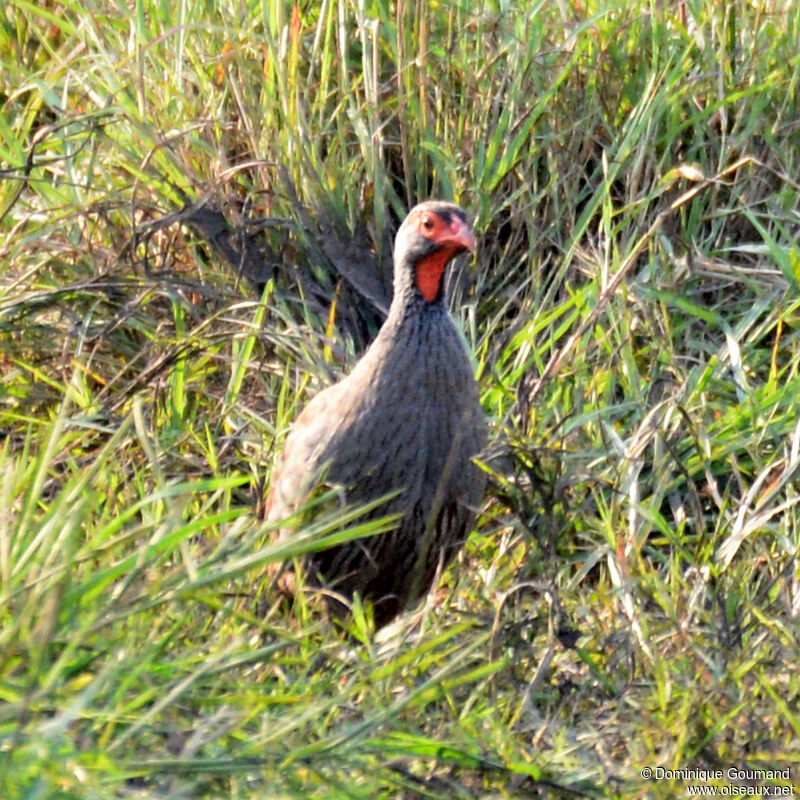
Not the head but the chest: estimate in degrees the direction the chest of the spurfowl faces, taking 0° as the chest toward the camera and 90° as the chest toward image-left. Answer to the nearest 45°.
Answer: approximately 315°
